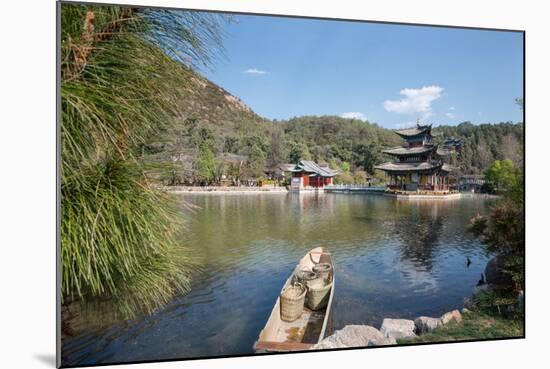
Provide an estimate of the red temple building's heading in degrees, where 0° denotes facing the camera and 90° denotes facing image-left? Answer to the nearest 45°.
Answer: approximately 315°

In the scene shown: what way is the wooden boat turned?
away from the camera

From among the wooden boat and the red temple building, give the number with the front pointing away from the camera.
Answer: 1

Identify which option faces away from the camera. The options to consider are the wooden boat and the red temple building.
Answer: the wooden boat
